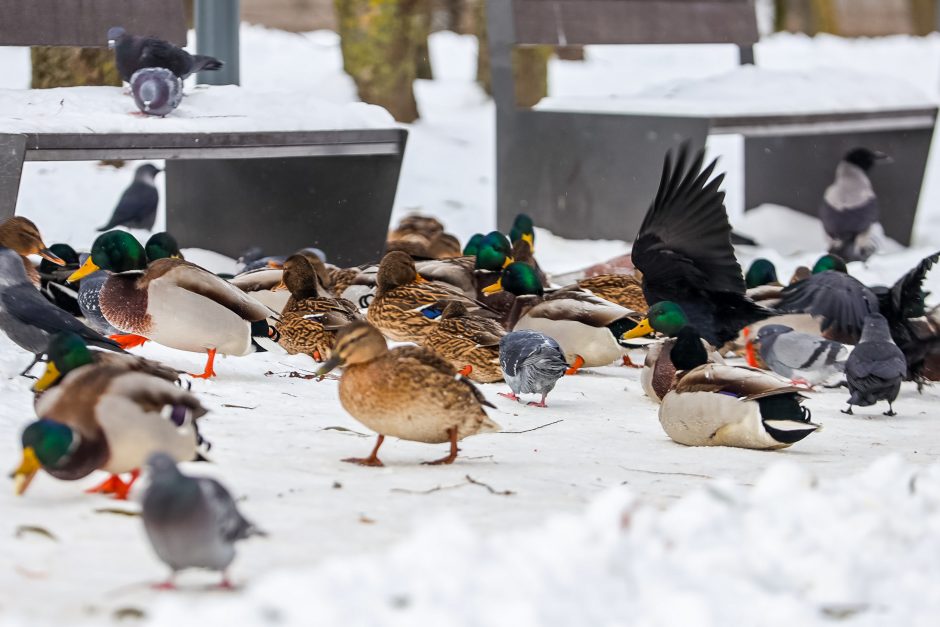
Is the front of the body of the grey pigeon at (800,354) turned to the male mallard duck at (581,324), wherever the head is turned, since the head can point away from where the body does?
yes

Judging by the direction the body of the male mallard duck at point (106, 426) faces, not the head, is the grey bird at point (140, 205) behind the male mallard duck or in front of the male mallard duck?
behind

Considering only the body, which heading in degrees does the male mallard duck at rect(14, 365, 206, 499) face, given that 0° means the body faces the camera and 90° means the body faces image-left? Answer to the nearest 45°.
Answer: approximately 45°

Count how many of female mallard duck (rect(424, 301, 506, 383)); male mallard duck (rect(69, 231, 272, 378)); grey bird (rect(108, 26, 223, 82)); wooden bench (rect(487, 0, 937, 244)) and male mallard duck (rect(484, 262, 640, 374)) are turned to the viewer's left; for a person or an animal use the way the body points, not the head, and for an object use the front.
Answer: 4

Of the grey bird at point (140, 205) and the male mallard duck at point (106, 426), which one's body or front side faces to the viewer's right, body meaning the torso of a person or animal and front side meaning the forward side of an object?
the grey bird

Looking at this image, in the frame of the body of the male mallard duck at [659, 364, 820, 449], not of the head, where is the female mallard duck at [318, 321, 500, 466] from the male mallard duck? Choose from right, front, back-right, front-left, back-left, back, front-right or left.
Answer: front-left

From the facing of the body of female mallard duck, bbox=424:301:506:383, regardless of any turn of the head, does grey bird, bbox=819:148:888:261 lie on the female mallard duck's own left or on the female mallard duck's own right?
on the female mallard duck's own right

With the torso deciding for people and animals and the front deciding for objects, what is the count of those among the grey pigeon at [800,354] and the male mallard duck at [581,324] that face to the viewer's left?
2

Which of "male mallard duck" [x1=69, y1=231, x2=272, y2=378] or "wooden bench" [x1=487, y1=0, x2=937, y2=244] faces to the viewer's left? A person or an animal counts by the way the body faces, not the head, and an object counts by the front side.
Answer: the male mallard duck

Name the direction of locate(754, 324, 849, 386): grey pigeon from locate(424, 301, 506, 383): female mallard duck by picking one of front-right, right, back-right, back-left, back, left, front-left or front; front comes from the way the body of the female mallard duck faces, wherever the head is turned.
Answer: back

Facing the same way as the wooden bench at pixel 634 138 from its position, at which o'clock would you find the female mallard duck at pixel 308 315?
The female mallard duck is roughly at 2 o'clock from the wooden bench.

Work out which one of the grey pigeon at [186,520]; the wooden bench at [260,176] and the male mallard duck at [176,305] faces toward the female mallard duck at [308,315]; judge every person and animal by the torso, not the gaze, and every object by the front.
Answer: the wooden bench
